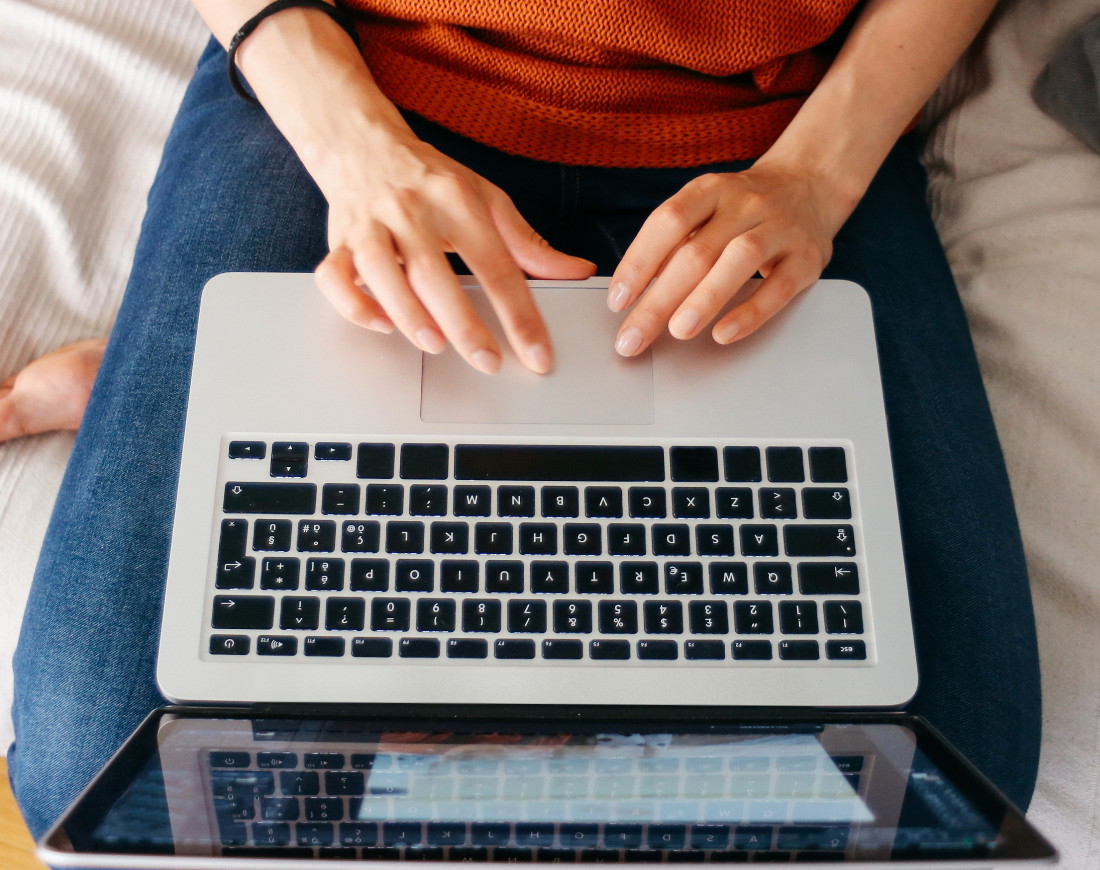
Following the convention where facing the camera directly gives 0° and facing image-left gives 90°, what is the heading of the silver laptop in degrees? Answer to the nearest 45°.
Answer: approximately 180°
